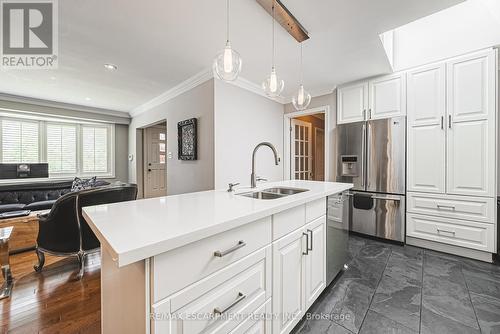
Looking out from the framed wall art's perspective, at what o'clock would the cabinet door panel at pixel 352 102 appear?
The cabinet door panel is roughly at 8 o'clock from the framed wall art.

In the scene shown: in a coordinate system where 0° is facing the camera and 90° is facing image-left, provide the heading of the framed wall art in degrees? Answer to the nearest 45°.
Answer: approximately 45°

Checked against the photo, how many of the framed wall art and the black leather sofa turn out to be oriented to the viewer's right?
0

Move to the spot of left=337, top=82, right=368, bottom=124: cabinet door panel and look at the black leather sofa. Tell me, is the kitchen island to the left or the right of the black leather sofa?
left

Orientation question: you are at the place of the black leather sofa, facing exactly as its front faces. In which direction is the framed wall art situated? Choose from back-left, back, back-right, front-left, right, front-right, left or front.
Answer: front-left

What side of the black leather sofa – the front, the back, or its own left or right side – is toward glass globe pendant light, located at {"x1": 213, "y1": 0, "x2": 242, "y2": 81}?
front

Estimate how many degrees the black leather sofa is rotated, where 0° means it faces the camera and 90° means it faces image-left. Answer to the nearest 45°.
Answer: approximately 0°

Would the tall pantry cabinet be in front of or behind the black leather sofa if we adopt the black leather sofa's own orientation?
in front

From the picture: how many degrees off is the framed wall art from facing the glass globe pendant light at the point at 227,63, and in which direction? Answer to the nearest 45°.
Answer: approximately 45° to its left

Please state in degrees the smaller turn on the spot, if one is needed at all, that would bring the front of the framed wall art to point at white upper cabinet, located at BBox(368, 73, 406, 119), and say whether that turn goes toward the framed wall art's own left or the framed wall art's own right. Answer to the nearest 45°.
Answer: approximately 90° to the framed wall art's own left

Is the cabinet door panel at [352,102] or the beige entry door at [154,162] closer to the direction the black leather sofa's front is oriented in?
the cabinet door panel

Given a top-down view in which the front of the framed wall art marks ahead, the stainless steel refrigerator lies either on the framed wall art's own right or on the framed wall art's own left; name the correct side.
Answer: on the framed wall art's own left

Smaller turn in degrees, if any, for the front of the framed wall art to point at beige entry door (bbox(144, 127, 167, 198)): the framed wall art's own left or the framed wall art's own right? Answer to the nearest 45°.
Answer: approximately 135° to the framed wall art's own right

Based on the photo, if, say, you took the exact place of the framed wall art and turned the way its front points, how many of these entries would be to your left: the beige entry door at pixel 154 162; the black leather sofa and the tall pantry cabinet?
1

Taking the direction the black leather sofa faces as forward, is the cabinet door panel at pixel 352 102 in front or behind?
in front
